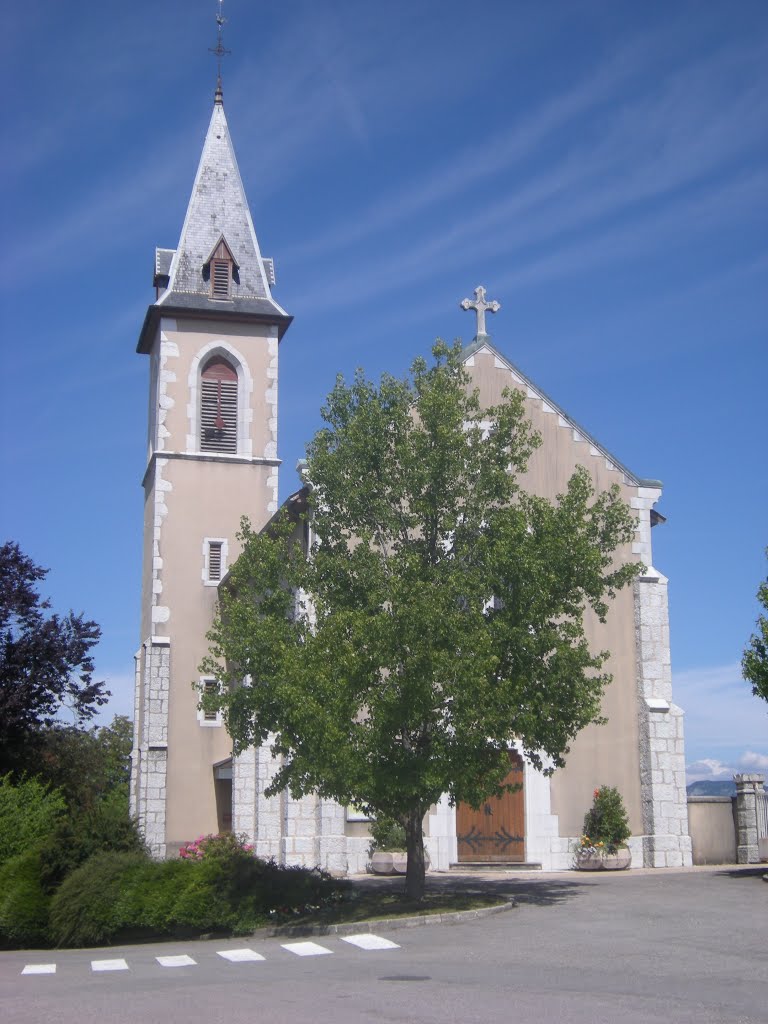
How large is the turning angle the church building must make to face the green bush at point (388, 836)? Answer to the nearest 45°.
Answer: approximately 45° to its left

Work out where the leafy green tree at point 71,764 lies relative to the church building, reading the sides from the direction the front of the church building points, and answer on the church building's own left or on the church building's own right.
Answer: on the church building's own right

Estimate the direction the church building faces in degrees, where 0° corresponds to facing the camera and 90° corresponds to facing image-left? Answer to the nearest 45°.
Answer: approximately 0°

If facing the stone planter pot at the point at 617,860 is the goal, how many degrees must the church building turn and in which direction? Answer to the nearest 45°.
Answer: approximately 45° to its left

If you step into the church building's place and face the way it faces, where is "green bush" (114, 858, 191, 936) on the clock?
The green bush is roughly at 12 o'clock from the church building.

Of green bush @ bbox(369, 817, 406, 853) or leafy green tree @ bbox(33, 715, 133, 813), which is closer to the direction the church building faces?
the green bush

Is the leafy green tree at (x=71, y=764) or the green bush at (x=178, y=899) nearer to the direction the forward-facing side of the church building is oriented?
the green bush
